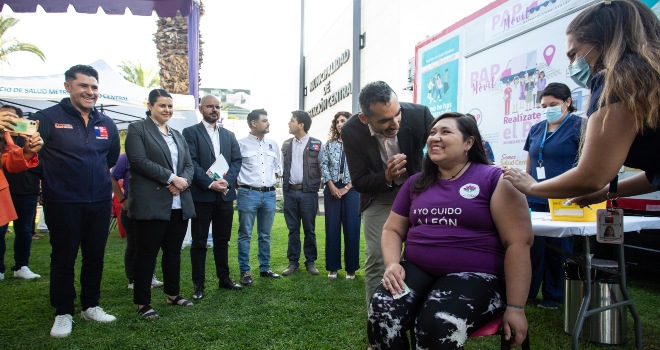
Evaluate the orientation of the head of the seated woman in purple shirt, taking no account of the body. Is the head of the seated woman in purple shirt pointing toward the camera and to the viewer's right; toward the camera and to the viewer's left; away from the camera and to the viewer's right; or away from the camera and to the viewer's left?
toward the camera and to the viewer's left

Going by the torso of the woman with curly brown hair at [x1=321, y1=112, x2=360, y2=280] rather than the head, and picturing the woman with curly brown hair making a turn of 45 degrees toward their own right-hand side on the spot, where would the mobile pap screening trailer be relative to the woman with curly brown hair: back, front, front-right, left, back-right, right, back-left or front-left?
back-left

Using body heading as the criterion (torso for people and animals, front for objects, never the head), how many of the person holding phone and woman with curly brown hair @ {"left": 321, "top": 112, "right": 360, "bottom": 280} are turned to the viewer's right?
1

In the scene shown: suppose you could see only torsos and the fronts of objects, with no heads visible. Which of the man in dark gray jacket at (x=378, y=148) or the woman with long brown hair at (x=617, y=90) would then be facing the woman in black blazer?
the woman with long brown hair

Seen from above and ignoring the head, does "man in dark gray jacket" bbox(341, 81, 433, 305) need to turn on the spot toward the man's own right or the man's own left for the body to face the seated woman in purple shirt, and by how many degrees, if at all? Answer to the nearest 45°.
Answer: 0° — they already face them

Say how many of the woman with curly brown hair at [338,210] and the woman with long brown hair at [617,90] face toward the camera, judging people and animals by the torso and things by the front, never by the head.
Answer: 1

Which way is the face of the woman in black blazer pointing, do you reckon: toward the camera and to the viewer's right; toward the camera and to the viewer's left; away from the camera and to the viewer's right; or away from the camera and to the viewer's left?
toward the camera and to the viewer's right

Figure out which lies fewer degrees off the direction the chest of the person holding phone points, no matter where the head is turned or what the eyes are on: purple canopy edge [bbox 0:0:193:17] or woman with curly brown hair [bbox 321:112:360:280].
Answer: the woman with curly brown hair

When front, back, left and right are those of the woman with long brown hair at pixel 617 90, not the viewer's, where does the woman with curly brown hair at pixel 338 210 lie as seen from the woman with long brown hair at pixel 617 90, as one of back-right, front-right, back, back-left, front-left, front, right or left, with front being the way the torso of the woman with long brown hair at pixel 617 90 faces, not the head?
front-right

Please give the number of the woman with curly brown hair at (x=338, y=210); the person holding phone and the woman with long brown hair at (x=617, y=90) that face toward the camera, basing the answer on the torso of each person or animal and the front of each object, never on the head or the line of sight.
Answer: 1

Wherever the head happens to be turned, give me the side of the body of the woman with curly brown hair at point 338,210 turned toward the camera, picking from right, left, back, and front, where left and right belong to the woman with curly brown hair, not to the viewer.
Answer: front

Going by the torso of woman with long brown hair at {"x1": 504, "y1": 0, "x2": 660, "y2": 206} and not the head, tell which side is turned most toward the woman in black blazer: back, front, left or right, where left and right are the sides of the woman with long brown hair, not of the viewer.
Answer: front

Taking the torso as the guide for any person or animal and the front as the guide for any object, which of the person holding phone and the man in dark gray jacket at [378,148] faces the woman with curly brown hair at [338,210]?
the person holding phone

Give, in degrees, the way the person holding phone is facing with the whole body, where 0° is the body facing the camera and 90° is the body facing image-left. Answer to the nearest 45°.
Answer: approximately 270°

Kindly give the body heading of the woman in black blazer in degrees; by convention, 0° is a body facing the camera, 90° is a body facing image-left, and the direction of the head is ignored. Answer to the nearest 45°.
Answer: approximately 315°
